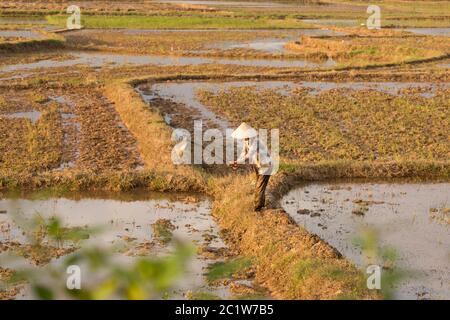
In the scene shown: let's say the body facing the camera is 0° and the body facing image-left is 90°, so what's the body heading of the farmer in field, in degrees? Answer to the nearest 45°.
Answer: approximately 90°
